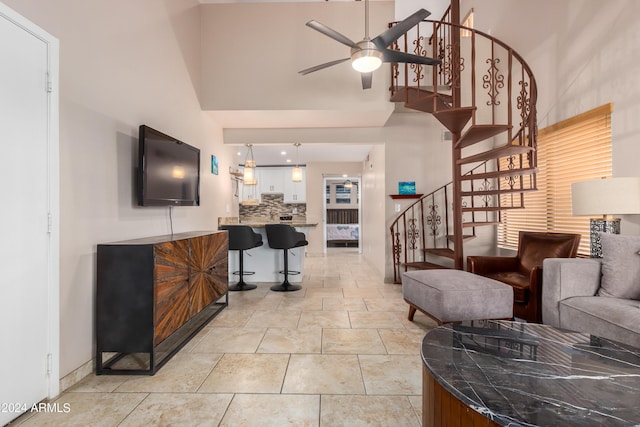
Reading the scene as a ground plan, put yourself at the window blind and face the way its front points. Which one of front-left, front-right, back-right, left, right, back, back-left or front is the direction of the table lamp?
front-left

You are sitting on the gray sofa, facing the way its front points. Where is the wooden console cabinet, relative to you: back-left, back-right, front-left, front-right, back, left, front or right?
front

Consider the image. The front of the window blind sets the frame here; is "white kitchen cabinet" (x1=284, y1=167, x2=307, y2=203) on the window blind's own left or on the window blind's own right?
on the window blind's own right

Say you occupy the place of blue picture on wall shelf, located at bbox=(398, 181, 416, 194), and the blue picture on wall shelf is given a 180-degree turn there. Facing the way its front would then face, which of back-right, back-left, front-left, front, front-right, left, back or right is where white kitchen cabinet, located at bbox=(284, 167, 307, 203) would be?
front-left

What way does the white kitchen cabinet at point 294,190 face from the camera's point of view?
toward the camera

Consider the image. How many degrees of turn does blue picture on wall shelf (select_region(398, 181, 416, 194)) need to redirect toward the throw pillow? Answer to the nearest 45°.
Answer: approximately 45° to its left

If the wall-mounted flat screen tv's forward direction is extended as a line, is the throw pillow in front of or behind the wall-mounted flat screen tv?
in front

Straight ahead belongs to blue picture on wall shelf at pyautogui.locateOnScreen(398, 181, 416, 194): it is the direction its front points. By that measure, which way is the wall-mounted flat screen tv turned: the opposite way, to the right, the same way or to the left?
to the left

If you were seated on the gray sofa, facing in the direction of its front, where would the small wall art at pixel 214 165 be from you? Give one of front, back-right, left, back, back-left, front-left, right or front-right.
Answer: front-right

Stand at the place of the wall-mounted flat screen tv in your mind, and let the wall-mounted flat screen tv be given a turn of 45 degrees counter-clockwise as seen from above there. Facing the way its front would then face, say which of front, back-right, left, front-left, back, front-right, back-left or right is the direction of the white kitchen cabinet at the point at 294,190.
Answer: front-left

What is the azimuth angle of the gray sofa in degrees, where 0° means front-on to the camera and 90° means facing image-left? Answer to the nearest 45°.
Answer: approximately 45°

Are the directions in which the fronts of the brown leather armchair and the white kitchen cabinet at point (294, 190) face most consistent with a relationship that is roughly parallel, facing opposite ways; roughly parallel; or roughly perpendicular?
roughly perpendicular

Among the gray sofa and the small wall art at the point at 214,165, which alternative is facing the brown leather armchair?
the small wall art

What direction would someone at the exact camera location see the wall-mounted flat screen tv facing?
facing the viewer and to the right of the viewer

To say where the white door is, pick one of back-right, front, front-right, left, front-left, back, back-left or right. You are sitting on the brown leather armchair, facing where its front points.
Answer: front
